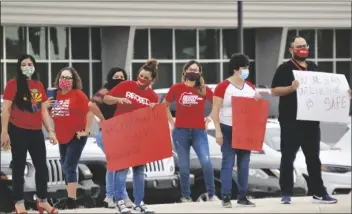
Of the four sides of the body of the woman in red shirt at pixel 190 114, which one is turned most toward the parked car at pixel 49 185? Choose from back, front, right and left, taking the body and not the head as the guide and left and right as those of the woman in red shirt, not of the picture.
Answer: right

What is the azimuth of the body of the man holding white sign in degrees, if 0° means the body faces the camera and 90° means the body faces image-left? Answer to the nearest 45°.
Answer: approximately 315°

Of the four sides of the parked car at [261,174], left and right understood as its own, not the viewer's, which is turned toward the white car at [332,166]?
left

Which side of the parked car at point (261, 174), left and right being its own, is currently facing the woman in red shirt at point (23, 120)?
right

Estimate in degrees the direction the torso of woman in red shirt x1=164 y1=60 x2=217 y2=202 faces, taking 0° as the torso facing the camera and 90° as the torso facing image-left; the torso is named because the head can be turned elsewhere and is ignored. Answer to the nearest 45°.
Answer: approximately 0°

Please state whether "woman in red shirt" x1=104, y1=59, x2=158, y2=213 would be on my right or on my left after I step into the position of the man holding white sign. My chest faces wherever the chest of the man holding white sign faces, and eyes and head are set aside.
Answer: on my right

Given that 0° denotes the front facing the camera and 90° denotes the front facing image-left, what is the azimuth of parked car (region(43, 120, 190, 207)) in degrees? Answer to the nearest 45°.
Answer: approximately 315°

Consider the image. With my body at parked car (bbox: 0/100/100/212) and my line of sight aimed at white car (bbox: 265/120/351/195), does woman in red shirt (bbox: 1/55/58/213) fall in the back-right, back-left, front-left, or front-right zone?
back-right

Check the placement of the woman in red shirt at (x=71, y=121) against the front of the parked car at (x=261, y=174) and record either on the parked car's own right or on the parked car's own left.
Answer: on the parked car's own right
